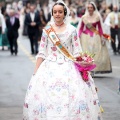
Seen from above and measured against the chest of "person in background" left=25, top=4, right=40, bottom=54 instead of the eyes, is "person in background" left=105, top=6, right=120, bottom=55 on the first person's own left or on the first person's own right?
on the first person's own left

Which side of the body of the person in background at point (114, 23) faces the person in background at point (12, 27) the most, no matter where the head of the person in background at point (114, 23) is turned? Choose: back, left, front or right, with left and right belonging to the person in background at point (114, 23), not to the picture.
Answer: right

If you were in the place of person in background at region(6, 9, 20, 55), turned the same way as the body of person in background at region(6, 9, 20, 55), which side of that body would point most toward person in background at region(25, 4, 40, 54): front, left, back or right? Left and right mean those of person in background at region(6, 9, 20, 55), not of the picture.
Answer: left

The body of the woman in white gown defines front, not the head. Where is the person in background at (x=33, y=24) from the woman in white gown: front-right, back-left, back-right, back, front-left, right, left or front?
back

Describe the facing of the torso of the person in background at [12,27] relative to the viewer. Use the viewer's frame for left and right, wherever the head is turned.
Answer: facing the viewer

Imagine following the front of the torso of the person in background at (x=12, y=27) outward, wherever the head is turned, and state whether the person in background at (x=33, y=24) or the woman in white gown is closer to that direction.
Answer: the woman in white gown

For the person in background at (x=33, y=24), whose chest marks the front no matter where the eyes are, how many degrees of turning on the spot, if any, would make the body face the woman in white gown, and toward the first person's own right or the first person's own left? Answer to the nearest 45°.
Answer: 0° — they already face them

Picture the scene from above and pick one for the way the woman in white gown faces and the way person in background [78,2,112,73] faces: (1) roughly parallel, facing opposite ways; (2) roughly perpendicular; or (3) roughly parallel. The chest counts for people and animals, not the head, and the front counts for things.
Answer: roughly parallel

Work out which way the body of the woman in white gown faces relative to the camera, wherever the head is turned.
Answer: toward the camera

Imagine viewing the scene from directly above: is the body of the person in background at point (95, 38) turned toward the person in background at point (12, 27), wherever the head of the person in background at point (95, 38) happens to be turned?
no

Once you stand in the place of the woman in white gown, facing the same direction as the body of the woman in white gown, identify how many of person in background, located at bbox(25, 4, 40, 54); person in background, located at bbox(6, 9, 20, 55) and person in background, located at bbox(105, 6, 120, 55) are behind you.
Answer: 3
